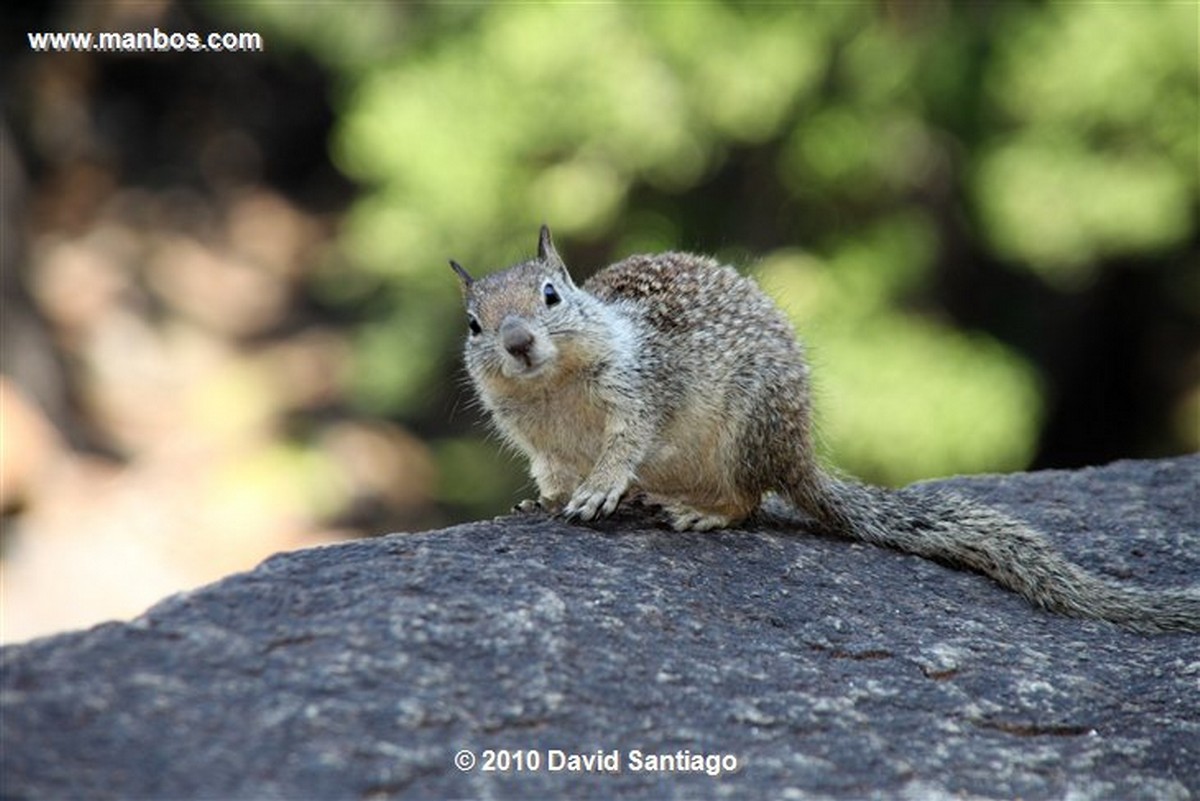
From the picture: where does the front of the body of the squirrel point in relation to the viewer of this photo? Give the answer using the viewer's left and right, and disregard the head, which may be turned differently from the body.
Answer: facing the viewer and to the left of the viewer
